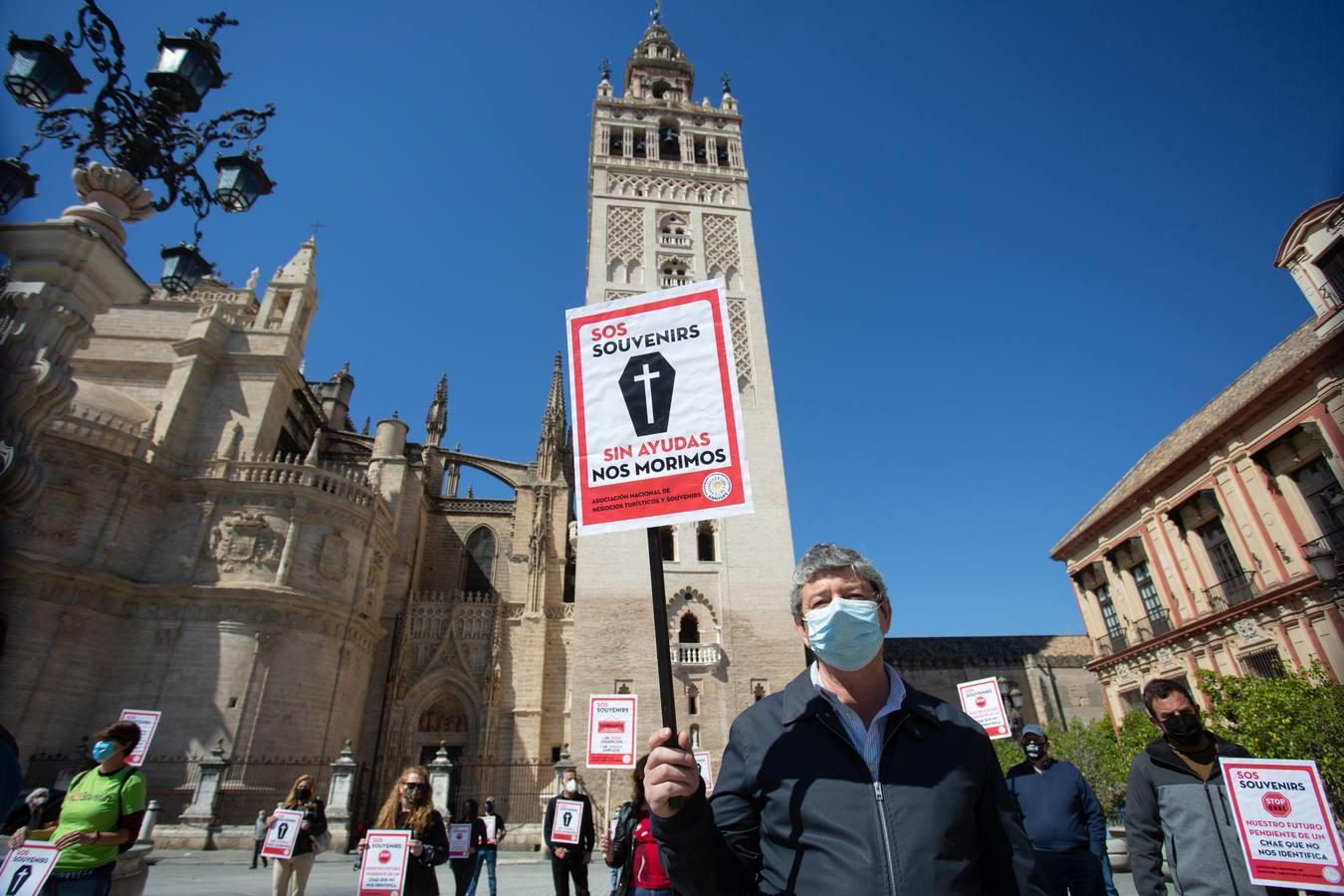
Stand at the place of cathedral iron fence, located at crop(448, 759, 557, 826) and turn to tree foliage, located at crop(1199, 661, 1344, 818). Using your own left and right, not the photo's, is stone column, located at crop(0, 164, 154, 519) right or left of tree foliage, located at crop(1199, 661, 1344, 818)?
right

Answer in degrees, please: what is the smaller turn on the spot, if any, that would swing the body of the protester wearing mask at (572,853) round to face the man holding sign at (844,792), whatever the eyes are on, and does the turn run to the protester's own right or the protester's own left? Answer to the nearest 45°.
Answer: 0° — they already face them

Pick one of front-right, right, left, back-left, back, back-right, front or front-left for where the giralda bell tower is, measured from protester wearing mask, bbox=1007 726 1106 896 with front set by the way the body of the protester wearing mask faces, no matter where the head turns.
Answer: back-right

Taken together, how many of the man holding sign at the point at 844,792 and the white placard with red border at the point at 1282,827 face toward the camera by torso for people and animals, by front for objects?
2

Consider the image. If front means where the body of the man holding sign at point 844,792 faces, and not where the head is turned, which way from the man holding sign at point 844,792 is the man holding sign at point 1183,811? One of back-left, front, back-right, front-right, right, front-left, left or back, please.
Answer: back-left

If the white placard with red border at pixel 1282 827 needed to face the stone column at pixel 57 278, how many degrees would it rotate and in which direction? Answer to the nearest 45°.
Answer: approximately 45° to its right

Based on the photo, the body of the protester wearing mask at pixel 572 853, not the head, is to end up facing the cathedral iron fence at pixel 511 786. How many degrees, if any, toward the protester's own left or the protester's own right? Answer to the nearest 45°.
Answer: approximately 180°

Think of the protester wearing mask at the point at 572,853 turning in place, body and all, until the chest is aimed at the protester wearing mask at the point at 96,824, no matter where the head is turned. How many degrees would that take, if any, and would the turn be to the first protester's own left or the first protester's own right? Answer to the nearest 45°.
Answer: approximately 45° to the first protester's own right
